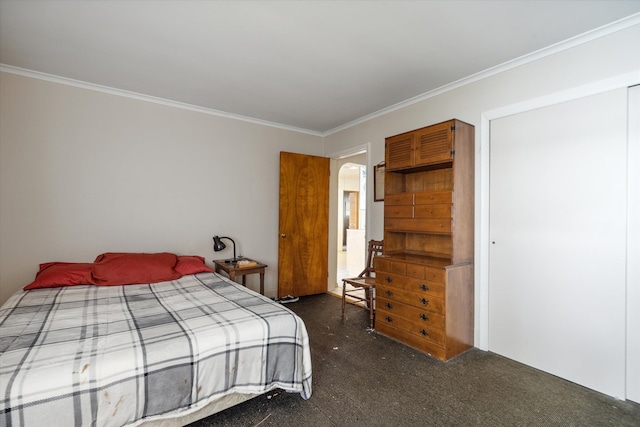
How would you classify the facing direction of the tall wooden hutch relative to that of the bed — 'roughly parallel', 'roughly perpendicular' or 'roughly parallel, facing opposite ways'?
roughly perpendicular

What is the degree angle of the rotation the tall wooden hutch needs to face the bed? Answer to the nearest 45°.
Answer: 0° — it already faces it

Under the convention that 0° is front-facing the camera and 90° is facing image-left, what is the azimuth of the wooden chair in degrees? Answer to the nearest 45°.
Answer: approximately 45°

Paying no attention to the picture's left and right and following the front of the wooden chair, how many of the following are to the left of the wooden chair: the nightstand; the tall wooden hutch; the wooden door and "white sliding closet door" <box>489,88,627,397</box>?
2

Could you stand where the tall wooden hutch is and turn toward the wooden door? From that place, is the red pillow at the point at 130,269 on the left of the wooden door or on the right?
left
